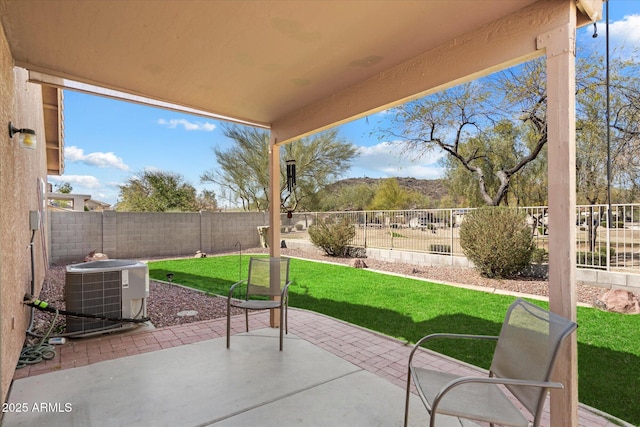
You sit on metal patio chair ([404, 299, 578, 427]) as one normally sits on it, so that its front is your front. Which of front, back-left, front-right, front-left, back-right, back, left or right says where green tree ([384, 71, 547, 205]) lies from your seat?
back-right

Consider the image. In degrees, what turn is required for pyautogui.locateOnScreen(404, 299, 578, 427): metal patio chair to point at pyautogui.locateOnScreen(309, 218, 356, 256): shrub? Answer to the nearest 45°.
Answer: approximately 90° to its right

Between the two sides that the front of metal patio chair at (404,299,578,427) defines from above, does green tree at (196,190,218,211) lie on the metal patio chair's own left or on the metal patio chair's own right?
on the metal patio chair's own right

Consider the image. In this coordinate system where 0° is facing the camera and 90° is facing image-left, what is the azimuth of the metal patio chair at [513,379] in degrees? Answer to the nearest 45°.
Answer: approximately 45°

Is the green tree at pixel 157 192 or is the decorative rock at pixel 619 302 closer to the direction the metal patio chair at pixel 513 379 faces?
the green tree

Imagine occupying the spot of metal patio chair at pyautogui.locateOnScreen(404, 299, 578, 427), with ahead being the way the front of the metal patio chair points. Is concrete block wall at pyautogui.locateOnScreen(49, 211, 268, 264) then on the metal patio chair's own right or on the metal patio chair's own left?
on the metal patio chair's own right

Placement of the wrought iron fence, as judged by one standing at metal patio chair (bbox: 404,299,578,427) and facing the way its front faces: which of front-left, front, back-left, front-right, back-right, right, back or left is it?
back-right

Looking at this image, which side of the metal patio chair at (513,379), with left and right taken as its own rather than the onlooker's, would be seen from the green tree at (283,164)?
right

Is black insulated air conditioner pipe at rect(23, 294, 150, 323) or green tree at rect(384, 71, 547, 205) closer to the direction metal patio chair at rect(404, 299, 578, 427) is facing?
the black insulated air conditioner pipe

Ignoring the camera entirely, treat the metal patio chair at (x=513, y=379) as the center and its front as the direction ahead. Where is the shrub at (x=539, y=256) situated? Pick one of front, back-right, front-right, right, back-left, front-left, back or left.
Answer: back-right

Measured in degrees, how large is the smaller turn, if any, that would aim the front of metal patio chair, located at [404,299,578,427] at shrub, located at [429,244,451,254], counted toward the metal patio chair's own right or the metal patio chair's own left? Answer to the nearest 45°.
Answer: approximately 135° to the metal patio chair's own right

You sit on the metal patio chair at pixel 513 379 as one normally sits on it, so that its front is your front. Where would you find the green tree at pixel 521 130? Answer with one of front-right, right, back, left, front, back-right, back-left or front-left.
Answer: back-right
